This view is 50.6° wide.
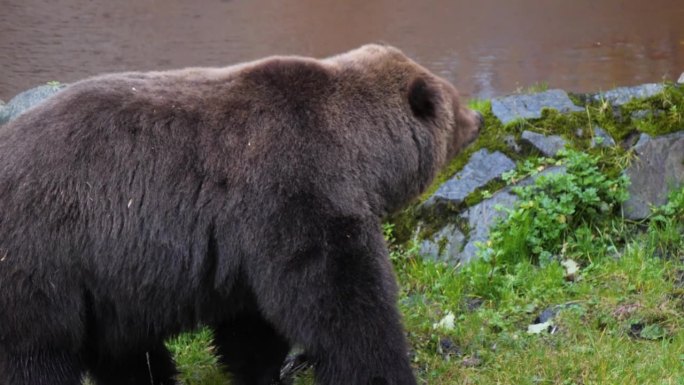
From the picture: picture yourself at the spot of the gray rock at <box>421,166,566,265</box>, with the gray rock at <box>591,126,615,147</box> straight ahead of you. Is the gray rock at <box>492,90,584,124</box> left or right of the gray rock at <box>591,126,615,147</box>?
left

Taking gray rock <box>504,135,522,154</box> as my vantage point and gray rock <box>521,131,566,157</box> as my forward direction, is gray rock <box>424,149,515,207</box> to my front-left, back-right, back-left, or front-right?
back-right

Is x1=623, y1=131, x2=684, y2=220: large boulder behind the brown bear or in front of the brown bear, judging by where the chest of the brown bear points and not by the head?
in front

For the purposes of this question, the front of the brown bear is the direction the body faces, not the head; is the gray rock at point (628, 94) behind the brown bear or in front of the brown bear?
in front

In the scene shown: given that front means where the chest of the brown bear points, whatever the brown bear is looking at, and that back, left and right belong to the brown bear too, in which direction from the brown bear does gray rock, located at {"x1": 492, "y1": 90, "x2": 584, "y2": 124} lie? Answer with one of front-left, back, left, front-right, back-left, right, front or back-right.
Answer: front-left

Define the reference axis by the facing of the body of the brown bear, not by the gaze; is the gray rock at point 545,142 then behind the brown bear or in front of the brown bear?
in front

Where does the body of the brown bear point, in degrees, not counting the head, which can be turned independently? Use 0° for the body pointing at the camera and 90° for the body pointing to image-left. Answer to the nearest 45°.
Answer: approximately 270°
